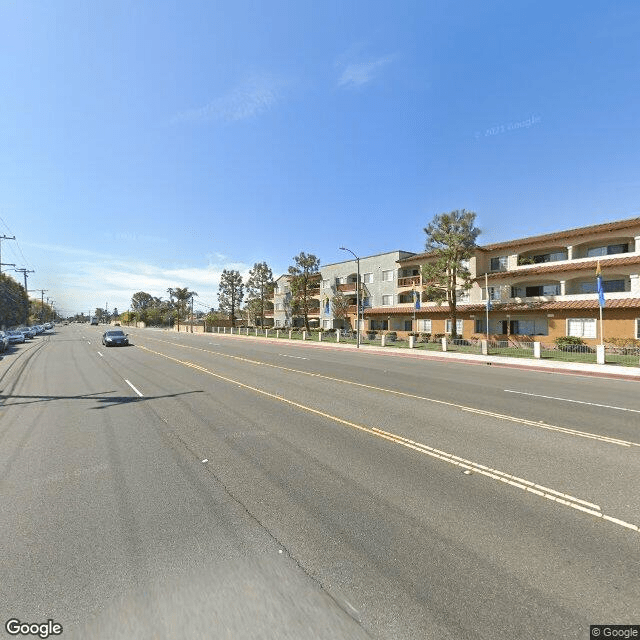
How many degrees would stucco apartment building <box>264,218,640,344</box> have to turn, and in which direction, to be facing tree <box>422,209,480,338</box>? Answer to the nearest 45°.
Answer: approximately 45° to its left

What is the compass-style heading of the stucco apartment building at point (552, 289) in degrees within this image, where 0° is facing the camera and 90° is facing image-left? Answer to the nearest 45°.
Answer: approximately 45°

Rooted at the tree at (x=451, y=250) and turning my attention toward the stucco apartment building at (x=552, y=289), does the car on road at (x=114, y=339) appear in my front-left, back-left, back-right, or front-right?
back-right

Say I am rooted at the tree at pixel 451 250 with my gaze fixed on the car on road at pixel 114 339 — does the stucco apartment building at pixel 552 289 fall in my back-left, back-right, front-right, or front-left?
back-left
